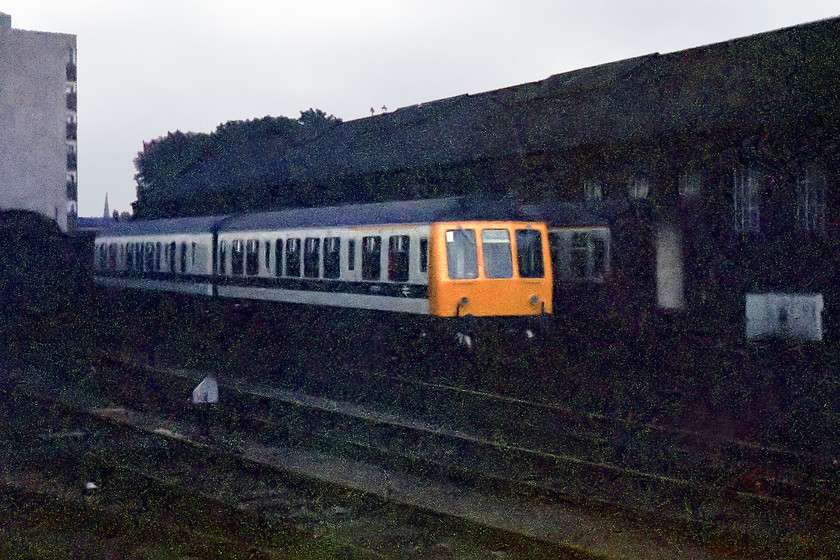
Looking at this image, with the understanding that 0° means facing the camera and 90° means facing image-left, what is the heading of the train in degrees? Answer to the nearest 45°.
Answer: approximately 315°

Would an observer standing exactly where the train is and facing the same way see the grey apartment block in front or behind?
behind
